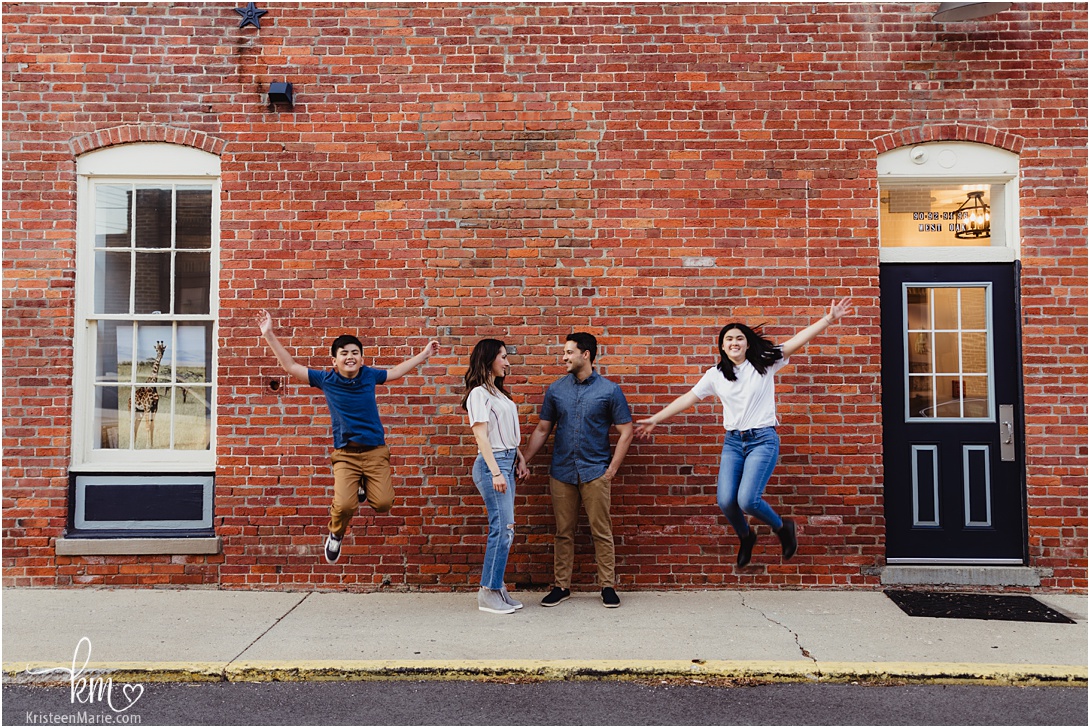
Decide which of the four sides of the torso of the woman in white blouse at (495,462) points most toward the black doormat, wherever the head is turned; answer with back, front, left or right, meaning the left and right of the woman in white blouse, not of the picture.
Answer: front

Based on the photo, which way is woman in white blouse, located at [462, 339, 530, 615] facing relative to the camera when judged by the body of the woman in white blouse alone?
to the viewer's right

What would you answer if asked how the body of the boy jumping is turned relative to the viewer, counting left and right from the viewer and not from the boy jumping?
facing the viewer

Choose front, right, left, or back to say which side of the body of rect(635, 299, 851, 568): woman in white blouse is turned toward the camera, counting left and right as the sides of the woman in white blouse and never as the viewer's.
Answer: front

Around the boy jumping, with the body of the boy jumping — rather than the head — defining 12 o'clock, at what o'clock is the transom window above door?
The transom window above door is roughly at 9 o'clock from the boy jumping.

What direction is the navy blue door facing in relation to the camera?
toward the camera

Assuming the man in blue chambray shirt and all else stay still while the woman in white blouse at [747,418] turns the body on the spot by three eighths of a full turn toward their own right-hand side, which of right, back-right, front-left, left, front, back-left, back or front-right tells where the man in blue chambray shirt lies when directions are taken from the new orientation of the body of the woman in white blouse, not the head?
front-left

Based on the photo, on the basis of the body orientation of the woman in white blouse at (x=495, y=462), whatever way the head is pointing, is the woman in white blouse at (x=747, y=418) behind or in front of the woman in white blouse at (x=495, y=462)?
in front

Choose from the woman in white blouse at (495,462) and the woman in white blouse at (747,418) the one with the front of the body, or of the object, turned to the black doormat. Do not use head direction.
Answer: the woman in white blouse at (495,462)

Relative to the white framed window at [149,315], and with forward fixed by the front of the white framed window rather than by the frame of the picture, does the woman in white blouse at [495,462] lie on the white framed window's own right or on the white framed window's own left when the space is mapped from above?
on the white framed window's own left

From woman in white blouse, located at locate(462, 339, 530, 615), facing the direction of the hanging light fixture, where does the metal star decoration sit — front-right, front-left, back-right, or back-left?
back-left

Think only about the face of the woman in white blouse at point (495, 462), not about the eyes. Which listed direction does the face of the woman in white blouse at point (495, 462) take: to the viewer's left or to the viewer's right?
to the viewer's right
